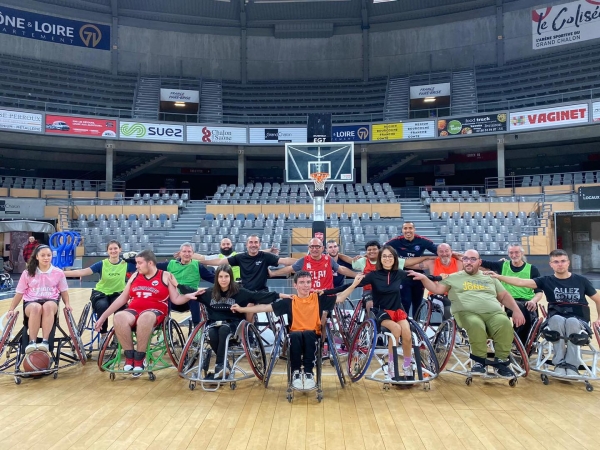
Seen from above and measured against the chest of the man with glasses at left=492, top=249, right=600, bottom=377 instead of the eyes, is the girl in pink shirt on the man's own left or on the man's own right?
on the man's own right

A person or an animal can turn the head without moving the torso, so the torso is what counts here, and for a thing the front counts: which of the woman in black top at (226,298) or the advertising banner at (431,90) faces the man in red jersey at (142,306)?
the advertising banner

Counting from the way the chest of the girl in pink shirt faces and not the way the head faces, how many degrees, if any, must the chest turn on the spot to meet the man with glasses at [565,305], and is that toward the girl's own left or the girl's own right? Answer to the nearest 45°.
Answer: approximately 45° to the girl's own left

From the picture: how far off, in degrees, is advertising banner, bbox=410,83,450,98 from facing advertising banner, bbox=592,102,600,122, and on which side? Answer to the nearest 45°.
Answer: approximately 45° to its left

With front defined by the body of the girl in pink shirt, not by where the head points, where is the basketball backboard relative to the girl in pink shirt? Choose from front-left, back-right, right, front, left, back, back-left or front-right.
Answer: back-left

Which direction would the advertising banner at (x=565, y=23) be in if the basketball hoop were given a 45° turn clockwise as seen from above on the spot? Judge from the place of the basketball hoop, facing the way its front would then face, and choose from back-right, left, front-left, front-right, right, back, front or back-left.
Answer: back
